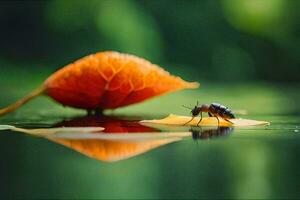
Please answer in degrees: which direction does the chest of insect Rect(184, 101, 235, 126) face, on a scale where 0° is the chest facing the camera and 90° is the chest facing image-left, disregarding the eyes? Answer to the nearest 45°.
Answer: approximately 90°

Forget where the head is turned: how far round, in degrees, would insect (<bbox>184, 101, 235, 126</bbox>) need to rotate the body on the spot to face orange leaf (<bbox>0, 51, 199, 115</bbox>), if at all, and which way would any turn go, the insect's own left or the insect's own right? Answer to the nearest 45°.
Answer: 0° — it already faces it
